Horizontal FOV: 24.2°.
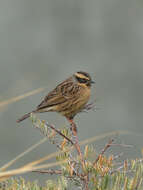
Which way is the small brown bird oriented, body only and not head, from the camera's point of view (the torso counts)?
to the viewer's right
